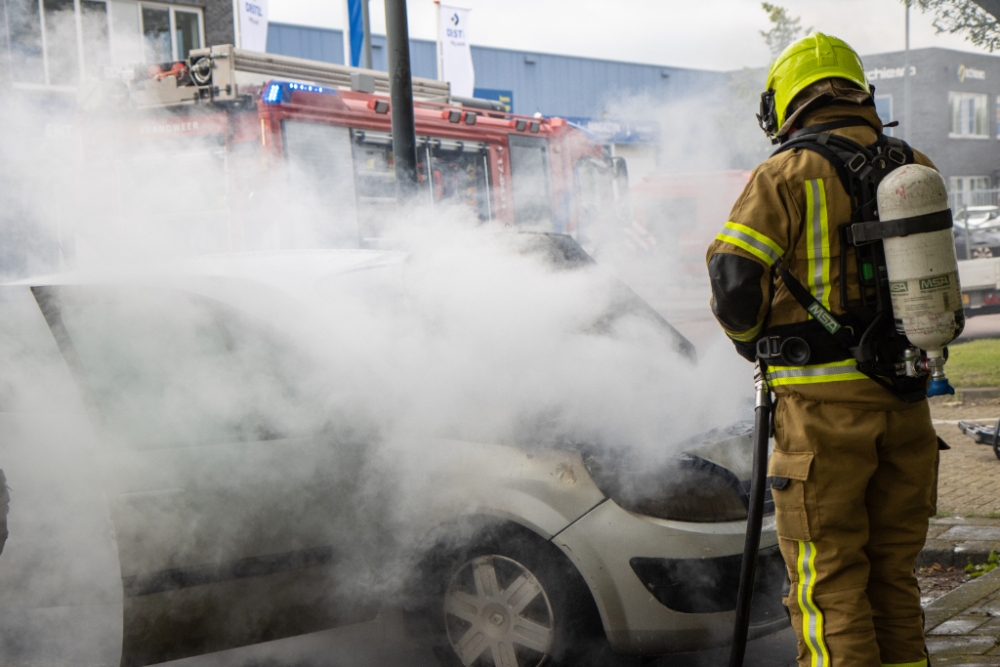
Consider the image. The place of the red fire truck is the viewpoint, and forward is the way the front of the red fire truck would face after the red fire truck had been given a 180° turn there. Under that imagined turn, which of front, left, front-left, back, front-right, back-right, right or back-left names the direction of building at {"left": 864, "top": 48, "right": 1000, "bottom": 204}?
back

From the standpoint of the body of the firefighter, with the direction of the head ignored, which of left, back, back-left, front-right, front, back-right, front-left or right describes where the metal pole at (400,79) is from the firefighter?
front

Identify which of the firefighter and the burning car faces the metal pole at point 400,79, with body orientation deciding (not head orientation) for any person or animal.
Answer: the firefighter

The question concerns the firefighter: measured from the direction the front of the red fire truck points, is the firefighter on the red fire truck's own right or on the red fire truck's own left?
on the red fire truck's own right

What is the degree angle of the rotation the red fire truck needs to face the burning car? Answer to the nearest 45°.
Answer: approximately 135° to its right

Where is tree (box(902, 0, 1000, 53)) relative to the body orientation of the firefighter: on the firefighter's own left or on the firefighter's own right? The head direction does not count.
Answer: on the firefighter's own right

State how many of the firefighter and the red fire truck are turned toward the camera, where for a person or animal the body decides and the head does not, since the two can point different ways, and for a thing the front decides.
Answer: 0

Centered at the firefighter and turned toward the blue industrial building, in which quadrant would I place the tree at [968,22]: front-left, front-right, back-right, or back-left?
front-right

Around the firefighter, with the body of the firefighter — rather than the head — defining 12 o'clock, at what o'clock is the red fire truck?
The red fire truck is roughly at 12 o'clock from the firefighter.

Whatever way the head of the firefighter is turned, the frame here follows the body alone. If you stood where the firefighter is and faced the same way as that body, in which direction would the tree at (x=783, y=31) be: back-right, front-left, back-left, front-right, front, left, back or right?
front-right

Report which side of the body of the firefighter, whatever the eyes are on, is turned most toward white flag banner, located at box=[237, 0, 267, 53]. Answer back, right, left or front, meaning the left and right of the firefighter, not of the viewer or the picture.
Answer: front

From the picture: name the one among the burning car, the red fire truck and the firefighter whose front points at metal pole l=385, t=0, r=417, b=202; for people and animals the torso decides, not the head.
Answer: the firefighter

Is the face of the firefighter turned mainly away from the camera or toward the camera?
away from the camera

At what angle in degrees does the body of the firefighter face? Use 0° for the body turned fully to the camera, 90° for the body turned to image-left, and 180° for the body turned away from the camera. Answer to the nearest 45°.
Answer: approximately 135°

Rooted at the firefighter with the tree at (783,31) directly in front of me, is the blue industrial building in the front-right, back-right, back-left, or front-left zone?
front-left

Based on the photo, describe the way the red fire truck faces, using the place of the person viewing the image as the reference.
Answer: facing away from the viewer and to the right of the viewer

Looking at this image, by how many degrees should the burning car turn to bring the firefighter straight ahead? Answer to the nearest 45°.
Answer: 0° — it already faces them

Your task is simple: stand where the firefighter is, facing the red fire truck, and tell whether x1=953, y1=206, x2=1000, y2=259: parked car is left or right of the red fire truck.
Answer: right

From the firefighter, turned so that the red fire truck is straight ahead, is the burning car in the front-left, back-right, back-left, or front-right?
front-left

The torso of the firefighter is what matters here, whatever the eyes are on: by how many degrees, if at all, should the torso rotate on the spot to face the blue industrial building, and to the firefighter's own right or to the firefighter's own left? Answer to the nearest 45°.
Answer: approximately 45° to the firefighter's own right
